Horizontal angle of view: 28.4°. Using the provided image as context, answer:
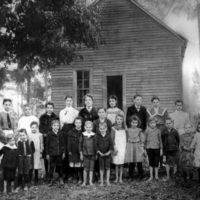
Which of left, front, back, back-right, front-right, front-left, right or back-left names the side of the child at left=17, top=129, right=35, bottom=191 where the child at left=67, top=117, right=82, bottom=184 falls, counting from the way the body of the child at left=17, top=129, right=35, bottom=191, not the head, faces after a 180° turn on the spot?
right

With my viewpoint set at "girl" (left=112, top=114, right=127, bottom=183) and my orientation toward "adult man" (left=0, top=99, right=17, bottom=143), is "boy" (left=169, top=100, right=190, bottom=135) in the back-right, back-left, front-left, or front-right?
back-right

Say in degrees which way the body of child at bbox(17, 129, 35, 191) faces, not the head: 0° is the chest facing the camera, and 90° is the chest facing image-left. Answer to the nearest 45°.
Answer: approximately 0°

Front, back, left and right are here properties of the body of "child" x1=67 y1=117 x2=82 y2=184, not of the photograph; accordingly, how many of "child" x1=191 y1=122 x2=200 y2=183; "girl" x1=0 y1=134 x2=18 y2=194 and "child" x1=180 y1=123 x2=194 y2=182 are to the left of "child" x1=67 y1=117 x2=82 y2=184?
2

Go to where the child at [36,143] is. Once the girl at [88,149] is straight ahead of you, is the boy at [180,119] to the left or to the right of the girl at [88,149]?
left

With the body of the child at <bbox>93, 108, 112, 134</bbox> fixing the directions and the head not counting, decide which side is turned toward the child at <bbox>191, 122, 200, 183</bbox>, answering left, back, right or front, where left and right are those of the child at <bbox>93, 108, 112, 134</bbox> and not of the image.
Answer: left

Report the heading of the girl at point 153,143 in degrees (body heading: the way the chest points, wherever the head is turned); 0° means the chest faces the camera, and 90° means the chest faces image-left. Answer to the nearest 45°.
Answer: approximately 0°

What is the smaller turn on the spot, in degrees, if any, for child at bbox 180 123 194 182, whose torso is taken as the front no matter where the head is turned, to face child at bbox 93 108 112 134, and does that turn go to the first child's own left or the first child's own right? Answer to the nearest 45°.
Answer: approximately 90° to the first child's own right

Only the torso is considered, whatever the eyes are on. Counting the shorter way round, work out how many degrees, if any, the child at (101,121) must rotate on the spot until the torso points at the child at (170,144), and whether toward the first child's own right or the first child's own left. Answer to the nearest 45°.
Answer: approximately 90° to the first child's own left

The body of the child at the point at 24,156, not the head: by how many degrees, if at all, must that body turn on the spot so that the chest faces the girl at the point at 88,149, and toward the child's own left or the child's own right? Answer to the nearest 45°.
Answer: approximately 90° to the child's own left

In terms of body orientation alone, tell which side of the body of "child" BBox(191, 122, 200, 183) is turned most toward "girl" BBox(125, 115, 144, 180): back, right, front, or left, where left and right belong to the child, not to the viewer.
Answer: right
